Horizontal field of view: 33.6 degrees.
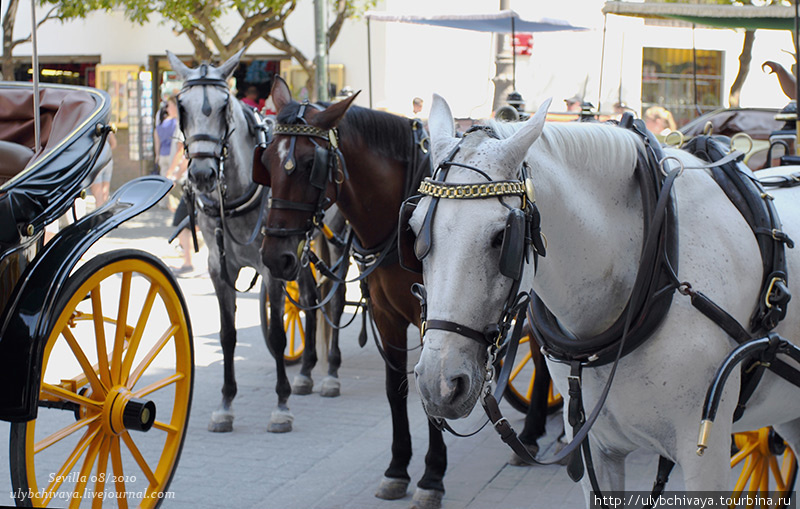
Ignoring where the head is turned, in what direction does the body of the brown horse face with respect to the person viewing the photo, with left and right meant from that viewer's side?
facing the viewer and to the left of the viewer

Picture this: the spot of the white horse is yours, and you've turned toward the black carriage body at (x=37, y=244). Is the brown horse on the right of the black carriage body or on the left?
right

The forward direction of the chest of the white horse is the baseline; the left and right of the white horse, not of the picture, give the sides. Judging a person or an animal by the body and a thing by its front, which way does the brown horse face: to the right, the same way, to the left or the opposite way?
the same way

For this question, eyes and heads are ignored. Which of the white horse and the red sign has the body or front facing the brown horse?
the red sign

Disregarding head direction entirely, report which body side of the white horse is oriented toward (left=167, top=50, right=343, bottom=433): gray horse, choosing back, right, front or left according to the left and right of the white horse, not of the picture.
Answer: right

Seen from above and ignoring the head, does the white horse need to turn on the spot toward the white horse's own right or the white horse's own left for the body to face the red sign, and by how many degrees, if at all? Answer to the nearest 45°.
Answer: approximately 135° to the white horse's own right

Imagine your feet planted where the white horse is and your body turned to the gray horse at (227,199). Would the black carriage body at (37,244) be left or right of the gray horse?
left

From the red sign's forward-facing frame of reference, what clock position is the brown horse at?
The brown horse is roughly at 12 o'clock from the red sign.

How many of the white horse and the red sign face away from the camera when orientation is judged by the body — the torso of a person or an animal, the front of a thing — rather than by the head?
0

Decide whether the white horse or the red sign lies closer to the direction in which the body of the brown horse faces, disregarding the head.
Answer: the white horse

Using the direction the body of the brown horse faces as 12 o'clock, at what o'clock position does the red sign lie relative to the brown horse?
The red sign is roughly at 5 o'clock from the brown horse.

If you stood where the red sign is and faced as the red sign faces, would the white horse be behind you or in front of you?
in front

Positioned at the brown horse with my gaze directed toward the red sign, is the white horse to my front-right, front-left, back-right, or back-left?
back-right

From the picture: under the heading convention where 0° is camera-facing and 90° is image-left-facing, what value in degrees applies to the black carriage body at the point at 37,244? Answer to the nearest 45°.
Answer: approximately 45°

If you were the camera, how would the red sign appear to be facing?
facing the viewer

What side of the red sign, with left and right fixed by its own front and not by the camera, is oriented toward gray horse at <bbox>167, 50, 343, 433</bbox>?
front

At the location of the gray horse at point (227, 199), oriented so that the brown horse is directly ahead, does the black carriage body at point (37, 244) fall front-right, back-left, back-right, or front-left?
front-right
